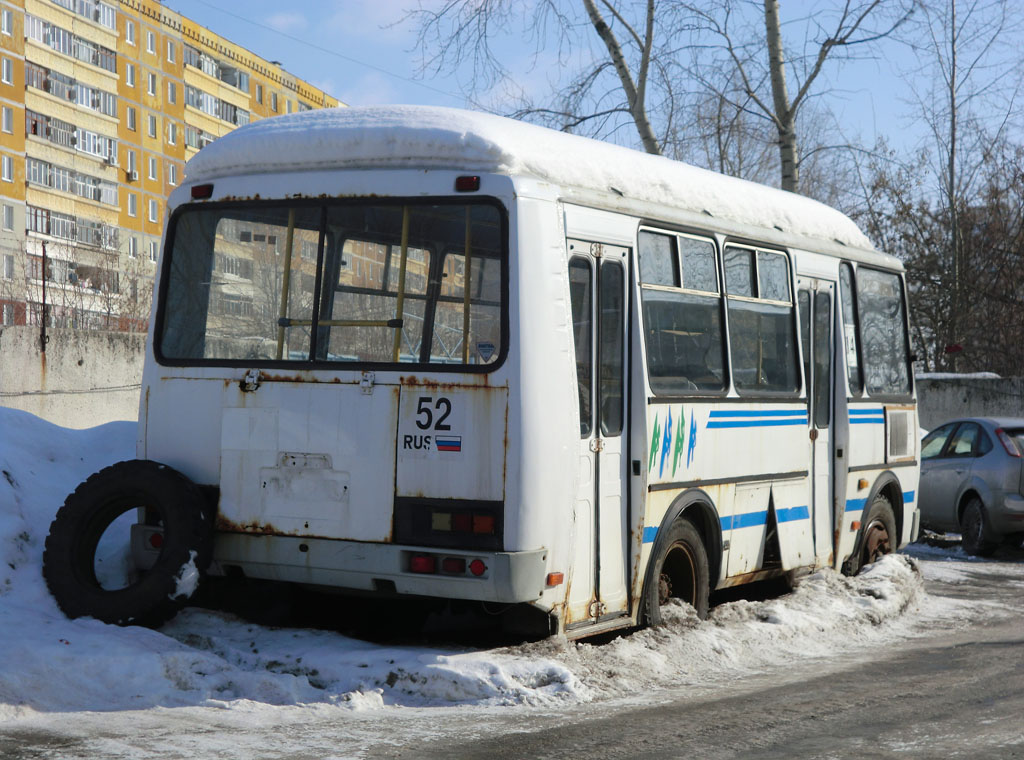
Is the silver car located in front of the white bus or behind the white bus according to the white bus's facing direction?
in front

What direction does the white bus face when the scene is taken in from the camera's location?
facing away from the viewer and to the right of the viewer

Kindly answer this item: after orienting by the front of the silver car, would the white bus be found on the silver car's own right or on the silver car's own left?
on the silver car's own left

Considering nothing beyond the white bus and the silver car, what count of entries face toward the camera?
0

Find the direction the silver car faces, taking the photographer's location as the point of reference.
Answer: facing away from the viewer and to the left of the viewer
